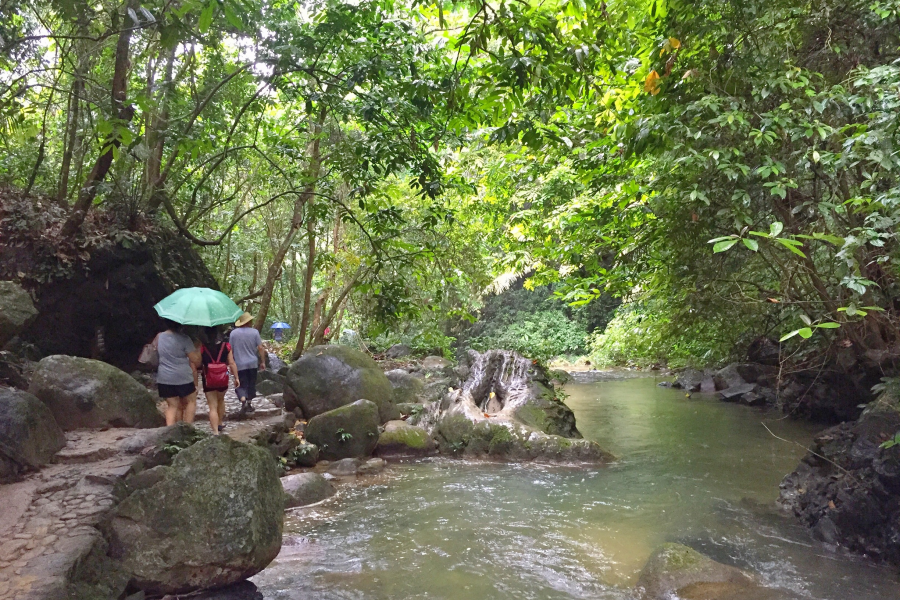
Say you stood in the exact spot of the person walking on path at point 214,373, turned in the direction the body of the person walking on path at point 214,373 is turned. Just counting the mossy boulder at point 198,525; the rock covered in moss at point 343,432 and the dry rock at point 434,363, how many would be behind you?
1

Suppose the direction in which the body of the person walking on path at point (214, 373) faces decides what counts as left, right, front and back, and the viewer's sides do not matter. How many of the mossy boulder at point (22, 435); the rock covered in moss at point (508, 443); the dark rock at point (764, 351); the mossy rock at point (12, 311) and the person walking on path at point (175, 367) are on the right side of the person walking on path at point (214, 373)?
2

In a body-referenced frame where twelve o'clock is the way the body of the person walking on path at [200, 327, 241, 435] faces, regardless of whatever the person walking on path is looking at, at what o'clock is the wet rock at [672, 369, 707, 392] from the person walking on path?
The wet rock is roughly at 2 o'clock from the person walking on path.

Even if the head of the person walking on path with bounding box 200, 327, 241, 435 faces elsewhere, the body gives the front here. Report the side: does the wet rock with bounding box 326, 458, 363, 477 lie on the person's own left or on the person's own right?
on the person's own right

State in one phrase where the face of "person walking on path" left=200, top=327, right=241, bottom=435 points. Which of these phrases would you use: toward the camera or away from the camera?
away from the camera

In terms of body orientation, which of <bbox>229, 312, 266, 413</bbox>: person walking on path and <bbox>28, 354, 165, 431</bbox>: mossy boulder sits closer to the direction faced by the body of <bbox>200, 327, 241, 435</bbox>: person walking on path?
the person walking on path

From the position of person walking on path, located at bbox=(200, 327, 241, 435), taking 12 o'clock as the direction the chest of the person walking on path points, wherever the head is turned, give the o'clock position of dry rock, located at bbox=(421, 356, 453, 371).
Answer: The dry rock is roughly at 1 o'clock from the person walking on path.

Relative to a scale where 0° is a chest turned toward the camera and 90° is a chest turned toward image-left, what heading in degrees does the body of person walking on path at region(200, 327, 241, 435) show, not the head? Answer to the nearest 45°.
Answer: approximately 180°

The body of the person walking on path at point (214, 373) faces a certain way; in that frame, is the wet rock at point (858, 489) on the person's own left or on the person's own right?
on the person's own right

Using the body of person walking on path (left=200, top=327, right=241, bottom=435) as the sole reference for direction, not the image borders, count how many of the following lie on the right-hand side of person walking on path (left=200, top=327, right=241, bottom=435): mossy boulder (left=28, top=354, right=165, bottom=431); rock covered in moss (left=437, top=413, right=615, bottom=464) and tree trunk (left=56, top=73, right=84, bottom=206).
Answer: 1

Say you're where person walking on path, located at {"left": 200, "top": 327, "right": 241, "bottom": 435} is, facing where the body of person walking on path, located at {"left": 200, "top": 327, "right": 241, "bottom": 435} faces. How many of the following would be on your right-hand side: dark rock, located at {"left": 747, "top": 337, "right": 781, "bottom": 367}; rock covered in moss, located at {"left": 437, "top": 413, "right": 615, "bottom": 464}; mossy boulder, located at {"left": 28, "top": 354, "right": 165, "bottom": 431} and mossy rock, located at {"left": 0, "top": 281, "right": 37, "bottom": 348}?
2

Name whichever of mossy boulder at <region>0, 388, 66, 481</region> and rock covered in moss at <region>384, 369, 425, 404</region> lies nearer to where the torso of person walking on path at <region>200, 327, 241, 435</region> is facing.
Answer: the rock covered in moss

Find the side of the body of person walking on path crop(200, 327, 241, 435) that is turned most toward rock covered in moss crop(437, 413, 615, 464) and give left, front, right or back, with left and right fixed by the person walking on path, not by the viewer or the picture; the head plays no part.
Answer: right

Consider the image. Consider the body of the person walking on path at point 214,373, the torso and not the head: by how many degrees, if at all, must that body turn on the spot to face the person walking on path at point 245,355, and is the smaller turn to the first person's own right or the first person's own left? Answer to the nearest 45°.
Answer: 0° — they already face them

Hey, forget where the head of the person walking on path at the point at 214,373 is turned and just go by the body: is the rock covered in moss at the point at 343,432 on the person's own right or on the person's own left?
on the person's own right

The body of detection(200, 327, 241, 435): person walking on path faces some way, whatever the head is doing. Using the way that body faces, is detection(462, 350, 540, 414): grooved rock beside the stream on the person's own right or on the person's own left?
on the person's own right
